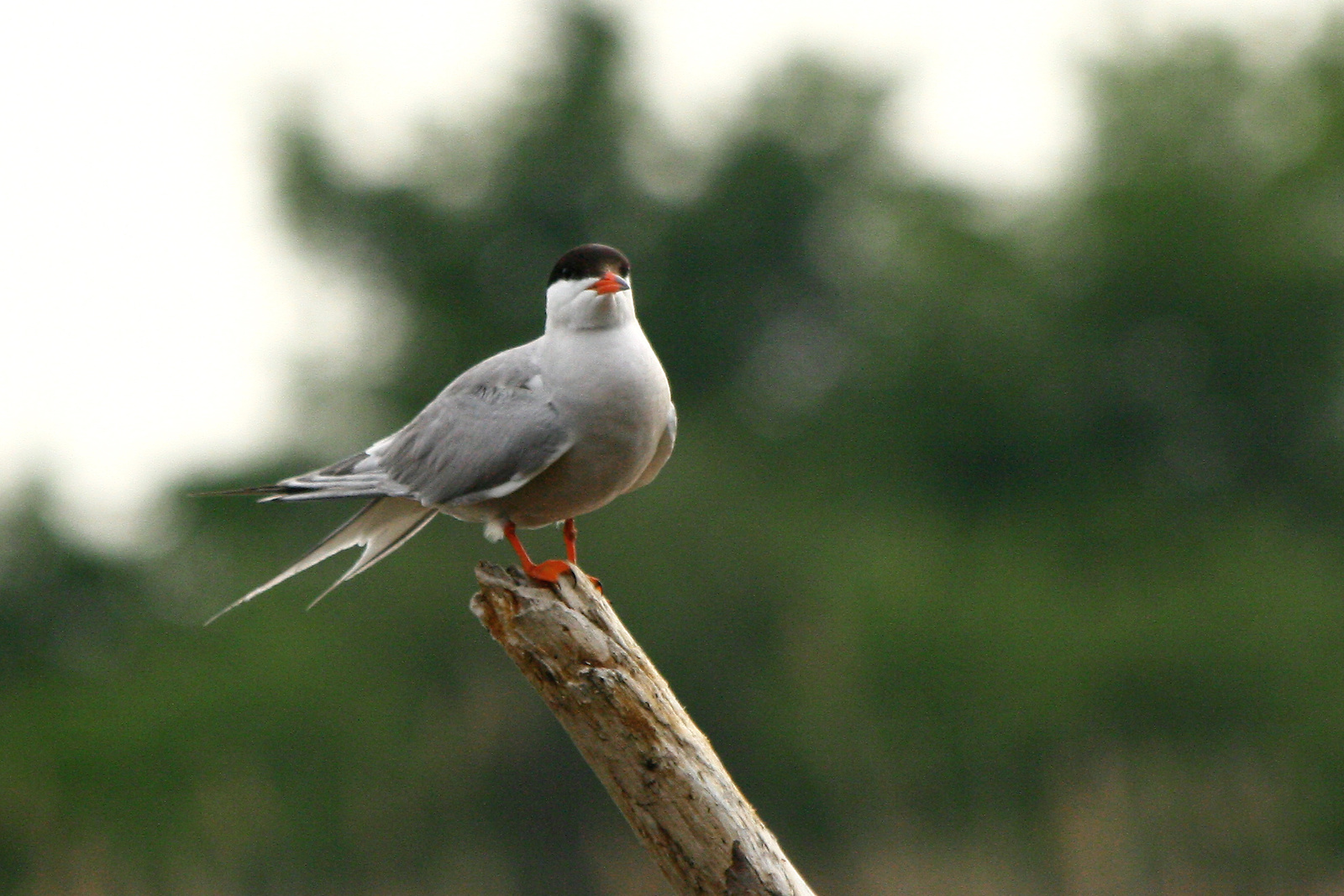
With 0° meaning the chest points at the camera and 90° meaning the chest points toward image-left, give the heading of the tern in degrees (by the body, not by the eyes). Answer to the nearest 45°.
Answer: approximately 315°
